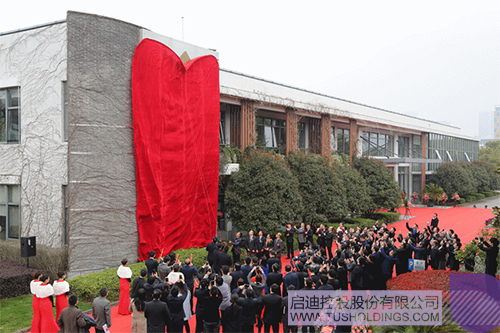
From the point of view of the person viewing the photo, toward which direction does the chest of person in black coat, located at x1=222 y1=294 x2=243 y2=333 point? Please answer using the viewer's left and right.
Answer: facing away from the viewer

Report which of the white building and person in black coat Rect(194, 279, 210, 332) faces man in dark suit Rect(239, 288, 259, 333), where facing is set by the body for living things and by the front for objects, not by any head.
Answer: the white building

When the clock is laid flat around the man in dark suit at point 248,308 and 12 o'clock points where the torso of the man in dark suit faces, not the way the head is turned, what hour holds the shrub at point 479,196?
The shrub is roughly at 1 o'clock from the man in dark suit.

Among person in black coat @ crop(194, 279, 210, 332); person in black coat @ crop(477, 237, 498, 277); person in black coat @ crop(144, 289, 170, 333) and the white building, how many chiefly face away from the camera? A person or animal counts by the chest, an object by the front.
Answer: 2

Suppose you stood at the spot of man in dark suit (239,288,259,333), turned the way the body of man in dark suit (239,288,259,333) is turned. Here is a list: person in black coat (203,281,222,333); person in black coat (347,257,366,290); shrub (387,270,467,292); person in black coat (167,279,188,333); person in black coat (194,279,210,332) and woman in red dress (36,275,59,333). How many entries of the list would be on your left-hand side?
4

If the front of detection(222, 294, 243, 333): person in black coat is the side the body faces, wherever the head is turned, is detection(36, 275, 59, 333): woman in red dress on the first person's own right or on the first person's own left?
on the first person's own left

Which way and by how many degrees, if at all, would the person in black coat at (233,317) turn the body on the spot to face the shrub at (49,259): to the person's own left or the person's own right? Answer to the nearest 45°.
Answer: approximately 45° to the person's own left

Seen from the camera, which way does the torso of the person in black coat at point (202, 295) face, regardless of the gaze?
away from the camera
